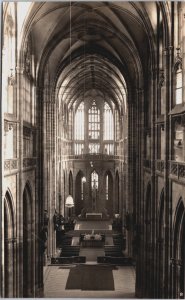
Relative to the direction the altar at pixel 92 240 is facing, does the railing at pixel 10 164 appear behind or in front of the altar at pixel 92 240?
in front

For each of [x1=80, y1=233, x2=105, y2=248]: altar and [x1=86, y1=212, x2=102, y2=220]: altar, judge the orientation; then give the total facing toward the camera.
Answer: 2

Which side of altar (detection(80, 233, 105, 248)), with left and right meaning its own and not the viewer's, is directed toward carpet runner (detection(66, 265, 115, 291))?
front

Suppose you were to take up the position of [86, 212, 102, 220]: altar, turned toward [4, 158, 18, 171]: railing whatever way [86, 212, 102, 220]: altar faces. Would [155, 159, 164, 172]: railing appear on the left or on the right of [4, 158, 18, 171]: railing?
left

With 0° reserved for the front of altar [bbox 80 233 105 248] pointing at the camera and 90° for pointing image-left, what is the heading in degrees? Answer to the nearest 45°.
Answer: approximately 0°

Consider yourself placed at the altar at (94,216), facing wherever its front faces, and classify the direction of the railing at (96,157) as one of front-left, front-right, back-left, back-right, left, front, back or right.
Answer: back

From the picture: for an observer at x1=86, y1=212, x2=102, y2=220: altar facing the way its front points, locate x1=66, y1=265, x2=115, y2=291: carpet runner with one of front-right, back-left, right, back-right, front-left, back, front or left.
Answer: front

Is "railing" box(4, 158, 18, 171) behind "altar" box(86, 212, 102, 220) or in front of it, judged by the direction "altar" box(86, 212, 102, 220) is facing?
in front

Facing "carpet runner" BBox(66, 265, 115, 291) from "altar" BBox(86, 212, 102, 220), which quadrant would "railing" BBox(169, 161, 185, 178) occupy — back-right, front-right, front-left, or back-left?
front-left

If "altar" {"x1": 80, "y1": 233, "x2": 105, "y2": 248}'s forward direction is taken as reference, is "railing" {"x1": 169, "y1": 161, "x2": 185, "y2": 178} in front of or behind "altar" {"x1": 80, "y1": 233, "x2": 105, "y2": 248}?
in front

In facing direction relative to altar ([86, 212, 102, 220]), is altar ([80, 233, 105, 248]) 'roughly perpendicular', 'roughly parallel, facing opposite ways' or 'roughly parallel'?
roughly parallel

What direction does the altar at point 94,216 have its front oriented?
toward the camera
